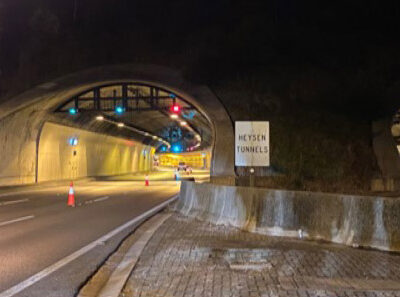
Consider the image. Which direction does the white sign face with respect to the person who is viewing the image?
facing the viewer
